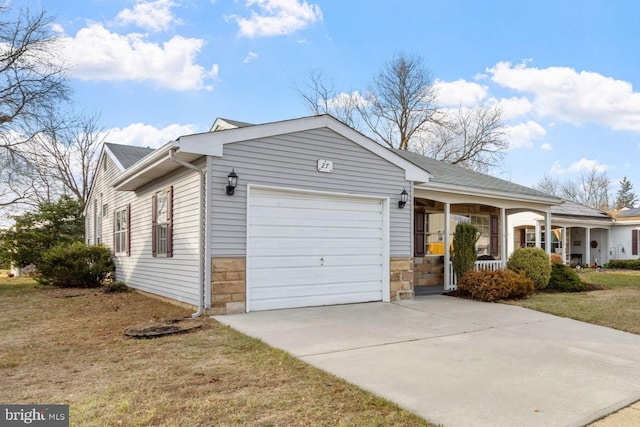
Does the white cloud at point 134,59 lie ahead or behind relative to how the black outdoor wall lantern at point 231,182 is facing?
behind

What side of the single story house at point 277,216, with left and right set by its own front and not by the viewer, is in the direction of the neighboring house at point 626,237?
left

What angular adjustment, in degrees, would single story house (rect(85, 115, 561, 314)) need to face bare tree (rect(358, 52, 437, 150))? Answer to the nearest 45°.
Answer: approximately 135° to its left

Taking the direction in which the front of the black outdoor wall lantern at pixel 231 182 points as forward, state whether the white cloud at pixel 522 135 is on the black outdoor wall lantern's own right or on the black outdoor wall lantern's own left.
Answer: on the black outdoor wall lantern's own left

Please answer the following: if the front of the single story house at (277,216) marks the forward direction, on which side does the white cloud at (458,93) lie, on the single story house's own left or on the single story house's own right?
on the single story house's own left
